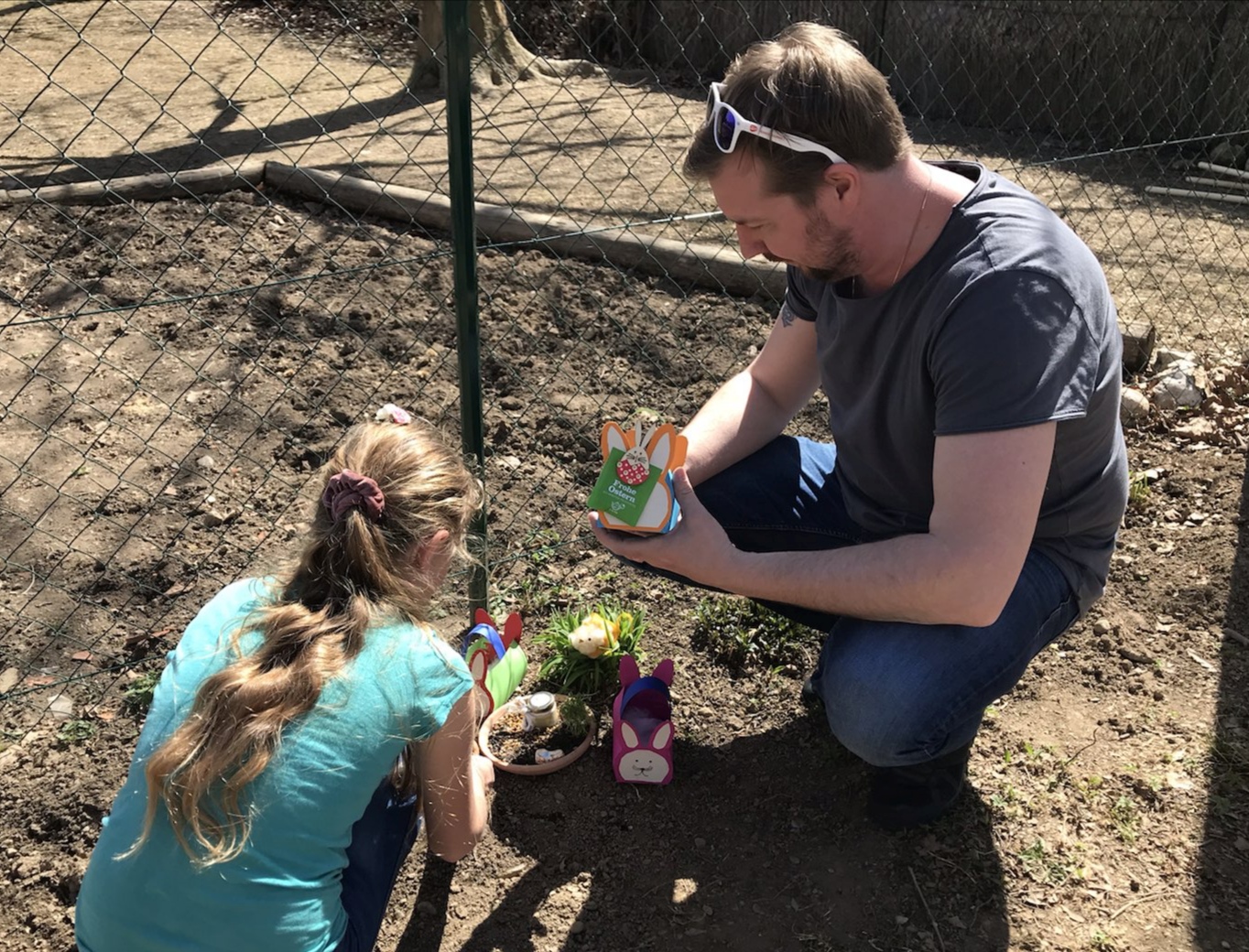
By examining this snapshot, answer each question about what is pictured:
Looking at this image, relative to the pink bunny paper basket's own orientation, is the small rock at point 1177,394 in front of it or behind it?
behind

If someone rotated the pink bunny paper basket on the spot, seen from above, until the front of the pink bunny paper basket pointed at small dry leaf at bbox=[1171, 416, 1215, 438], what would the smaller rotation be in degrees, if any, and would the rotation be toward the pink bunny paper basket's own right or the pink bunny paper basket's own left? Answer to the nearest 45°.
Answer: approximately 135° to the pink bunny paper basket's own left

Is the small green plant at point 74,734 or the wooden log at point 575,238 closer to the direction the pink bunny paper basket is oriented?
the small green plant

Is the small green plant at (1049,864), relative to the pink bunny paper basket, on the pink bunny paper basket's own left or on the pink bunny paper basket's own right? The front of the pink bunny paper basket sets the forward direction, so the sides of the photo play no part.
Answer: on the pink bunny paper basket's own left

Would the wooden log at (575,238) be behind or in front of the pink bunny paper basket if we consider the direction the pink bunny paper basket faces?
behind

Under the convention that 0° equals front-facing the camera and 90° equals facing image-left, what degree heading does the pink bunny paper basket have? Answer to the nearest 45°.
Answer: approximately 0°

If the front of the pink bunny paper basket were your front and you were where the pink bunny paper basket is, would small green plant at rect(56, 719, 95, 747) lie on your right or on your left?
on your right

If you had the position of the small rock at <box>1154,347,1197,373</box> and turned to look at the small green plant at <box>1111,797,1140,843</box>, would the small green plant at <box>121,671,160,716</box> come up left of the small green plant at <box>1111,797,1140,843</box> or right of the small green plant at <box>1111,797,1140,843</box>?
right

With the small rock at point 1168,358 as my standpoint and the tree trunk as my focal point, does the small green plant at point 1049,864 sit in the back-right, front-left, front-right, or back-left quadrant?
back-left

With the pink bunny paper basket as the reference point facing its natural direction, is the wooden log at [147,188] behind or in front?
behind

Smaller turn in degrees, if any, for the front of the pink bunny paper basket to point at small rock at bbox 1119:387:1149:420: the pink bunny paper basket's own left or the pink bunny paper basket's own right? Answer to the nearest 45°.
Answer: approximately 135° to the pink bunny paper basket's own left

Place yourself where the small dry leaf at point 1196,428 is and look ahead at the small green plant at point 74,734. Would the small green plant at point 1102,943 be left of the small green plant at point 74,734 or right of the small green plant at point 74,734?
left
